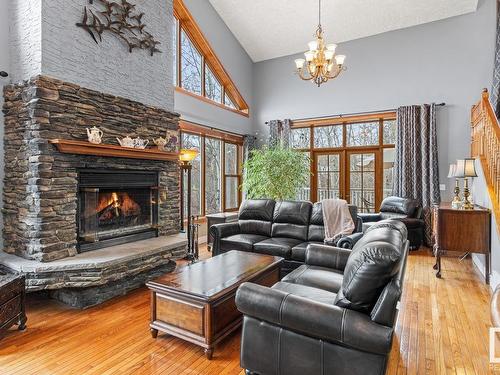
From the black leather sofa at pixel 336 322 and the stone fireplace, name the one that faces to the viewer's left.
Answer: the black leather sofa

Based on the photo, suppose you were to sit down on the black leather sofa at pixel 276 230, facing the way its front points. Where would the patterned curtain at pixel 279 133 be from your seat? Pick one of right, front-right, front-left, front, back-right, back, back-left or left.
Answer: back-right

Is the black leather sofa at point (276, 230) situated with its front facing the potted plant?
no

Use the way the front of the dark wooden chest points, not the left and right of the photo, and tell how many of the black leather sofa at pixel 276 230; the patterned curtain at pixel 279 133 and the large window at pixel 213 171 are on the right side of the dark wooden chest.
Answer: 0

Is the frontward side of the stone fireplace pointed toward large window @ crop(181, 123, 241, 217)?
no

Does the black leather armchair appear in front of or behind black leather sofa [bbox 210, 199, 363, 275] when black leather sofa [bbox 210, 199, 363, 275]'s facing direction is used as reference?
behind

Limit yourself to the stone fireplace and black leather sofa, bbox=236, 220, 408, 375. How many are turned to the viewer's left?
1

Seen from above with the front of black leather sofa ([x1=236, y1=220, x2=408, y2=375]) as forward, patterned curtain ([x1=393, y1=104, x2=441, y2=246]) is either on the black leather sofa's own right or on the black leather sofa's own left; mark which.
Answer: on the black leather sofa's own right

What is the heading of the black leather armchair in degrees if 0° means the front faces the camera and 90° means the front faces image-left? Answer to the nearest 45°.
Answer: approximately 45°

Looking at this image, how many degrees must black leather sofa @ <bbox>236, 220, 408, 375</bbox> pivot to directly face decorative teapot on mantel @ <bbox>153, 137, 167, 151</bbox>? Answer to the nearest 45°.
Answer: approximately 45° to its right

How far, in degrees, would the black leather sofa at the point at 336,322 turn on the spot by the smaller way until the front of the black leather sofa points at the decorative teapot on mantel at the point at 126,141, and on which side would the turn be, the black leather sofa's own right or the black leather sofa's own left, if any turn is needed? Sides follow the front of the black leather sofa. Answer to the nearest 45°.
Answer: approximately 45° to the black leather sofa's own right

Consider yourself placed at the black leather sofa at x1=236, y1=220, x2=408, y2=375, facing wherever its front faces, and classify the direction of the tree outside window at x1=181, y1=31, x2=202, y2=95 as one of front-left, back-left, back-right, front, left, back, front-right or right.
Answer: front-right

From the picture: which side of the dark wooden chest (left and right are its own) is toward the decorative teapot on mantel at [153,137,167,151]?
left

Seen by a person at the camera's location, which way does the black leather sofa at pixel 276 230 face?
facing the viewer and to the left of the viewer

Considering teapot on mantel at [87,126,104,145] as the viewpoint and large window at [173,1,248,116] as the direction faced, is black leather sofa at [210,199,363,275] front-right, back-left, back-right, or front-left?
front-right

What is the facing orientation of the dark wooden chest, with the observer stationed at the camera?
facing the viewer and to the right of the viewer
